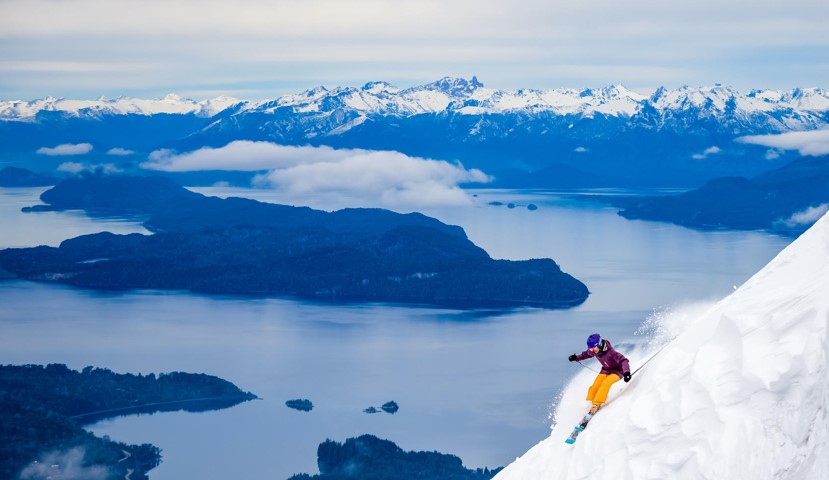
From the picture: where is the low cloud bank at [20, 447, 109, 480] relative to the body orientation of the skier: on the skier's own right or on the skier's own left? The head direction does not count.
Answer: on the skier's own right

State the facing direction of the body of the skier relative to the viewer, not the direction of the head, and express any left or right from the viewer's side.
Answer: facing the viewer and to the left of the viewer

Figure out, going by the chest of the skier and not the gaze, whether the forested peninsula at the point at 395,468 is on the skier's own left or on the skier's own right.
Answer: on the skier's own right
